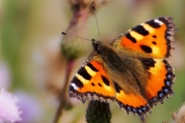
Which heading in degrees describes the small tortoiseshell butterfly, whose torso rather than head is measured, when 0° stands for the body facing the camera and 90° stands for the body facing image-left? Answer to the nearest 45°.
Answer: approximately 135°

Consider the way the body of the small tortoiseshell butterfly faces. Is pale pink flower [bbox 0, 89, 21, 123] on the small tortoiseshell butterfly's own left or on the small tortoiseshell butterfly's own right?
on the small tortoiseshell butterfly's own left
